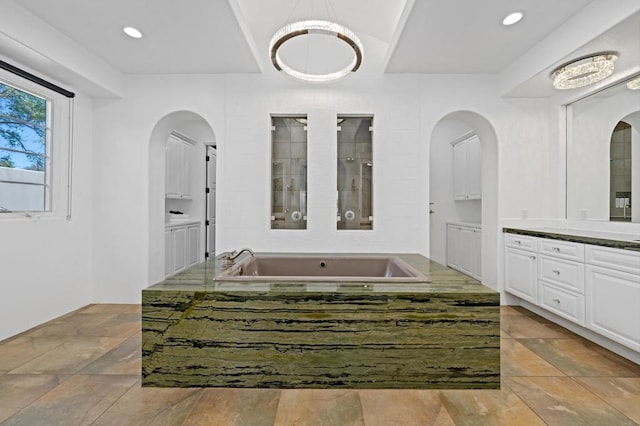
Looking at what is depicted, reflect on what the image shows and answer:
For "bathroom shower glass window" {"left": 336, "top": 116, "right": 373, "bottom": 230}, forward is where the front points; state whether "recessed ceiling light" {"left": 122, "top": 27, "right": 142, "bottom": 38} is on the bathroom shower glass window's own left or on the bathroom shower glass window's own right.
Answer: on the bathroom shower glass window's own right

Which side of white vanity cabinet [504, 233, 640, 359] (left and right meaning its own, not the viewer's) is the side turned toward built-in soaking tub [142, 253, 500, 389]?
front

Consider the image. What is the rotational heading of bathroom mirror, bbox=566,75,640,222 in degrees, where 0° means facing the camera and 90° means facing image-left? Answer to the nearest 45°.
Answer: approximately 45°

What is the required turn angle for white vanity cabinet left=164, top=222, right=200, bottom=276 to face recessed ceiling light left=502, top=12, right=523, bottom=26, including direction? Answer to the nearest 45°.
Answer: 0° — it already faces it

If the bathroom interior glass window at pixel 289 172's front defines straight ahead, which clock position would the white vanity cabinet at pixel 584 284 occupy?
The white vanity cabinet is roughly at 10 o'clock from the bathroom interior glass window.

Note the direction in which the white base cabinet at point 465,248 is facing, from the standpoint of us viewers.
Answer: facing the viewer and to the left of the viewer

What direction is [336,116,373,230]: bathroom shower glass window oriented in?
toward the camera

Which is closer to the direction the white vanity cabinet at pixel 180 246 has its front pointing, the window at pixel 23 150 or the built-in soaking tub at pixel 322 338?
the built-in soaking tub

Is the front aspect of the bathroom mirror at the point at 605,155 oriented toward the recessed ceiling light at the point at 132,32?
yes

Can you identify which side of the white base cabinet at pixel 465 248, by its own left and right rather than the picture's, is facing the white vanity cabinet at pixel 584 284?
left

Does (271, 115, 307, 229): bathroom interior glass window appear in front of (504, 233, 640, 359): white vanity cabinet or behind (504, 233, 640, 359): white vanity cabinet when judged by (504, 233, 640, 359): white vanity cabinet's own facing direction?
in front

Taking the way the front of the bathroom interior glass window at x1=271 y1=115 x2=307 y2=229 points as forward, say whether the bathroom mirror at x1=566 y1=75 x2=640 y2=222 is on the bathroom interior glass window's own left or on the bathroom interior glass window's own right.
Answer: on the bathroom interior glass window's own left

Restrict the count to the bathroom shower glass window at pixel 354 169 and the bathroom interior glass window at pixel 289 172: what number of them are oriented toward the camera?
2

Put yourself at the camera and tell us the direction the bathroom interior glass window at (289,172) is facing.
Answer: facing the viewer

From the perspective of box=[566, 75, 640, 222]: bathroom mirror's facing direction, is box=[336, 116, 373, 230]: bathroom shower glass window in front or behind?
in front
